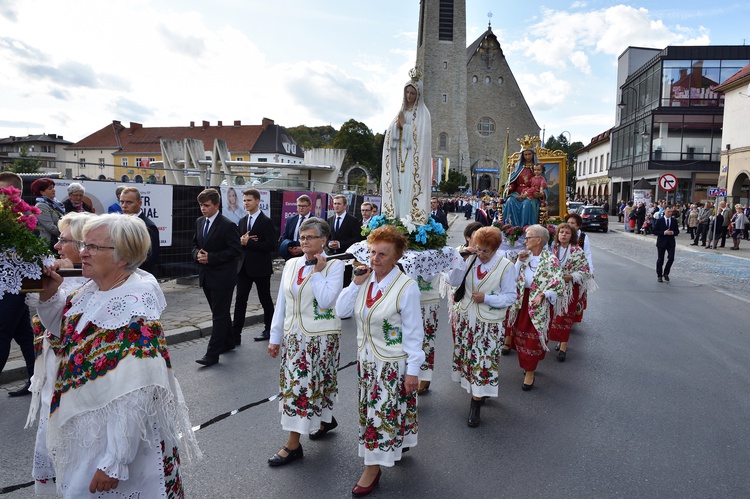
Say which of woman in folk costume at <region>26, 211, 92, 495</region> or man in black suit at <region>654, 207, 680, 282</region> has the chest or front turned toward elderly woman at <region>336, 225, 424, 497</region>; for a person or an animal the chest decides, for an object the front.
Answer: the man in black suit

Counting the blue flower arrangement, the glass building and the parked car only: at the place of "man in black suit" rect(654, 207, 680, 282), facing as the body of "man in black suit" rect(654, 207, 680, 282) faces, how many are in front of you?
1

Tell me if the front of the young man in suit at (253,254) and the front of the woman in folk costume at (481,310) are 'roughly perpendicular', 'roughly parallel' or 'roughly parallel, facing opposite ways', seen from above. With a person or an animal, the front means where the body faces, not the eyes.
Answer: roughly parallel

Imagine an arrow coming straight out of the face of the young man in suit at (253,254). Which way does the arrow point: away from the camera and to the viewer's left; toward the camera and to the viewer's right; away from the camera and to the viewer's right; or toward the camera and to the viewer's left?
toward the camera and to the viewer's left

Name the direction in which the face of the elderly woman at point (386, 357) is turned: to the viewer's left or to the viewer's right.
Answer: to the viewer's left

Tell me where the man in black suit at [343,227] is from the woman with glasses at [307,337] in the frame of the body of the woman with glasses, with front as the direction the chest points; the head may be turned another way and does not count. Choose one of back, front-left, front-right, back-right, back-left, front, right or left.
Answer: back-right

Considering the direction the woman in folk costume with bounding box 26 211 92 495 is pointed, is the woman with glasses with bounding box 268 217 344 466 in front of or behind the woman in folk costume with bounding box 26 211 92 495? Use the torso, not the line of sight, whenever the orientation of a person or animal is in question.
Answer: behind

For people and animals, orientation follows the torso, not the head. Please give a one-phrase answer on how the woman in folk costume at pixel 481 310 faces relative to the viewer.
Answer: facing the viewer and to the left of the viewer

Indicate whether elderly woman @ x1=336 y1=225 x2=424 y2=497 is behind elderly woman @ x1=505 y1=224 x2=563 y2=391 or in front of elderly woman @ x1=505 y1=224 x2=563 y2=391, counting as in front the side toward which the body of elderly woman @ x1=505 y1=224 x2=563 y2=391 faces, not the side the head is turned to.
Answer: in front

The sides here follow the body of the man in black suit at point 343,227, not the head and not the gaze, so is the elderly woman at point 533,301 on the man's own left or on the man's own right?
on the man's own left

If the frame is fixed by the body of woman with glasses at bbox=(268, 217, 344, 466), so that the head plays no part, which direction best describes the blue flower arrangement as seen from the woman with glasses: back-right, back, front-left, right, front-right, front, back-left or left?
back
